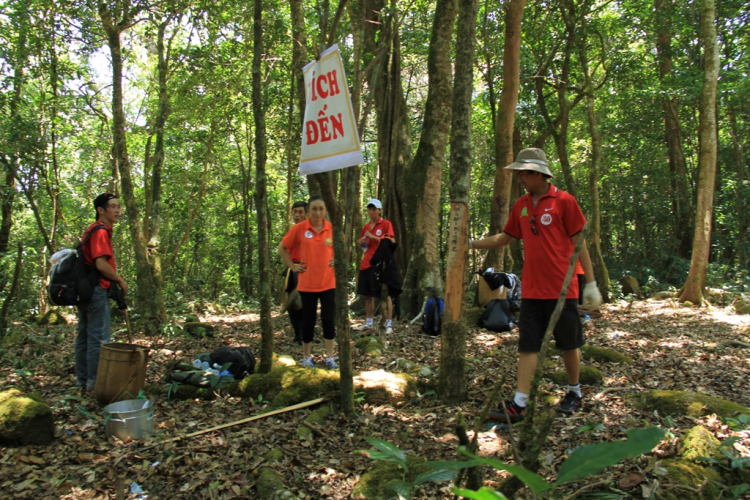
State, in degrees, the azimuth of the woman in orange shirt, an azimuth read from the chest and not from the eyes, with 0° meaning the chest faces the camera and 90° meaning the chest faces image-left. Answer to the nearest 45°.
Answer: approximately 0°

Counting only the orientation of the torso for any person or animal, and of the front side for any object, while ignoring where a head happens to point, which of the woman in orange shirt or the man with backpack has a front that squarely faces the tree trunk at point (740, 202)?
the man with backpack

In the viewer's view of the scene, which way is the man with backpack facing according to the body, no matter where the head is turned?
to the viewer's right

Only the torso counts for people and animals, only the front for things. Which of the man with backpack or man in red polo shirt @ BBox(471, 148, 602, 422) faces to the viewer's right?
the man with backpack

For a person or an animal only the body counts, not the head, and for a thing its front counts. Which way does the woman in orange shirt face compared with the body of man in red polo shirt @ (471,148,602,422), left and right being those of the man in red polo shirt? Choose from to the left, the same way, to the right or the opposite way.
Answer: to the left

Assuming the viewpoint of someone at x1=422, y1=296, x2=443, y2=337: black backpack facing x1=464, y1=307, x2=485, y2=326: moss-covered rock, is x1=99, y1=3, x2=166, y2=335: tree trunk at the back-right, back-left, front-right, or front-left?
back-left

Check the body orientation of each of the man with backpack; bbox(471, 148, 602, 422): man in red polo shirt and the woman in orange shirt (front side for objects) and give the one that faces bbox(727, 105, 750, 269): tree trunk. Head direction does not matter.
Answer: the man with backpack

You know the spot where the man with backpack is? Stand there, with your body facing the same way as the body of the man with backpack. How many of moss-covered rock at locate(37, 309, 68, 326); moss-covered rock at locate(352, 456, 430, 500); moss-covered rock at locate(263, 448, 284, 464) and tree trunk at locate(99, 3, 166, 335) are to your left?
2

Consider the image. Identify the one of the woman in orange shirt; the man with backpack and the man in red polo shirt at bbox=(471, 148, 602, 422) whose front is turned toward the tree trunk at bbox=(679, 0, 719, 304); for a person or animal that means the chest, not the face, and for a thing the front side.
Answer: the man with backpack

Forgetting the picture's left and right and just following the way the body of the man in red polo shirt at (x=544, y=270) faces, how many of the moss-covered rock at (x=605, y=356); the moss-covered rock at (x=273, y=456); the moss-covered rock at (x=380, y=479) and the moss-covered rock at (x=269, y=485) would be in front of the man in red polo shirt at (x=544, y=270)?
3

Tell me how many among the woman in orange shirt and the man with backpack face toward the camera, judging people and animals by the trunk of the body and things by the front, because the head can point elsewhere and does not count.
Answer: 1
